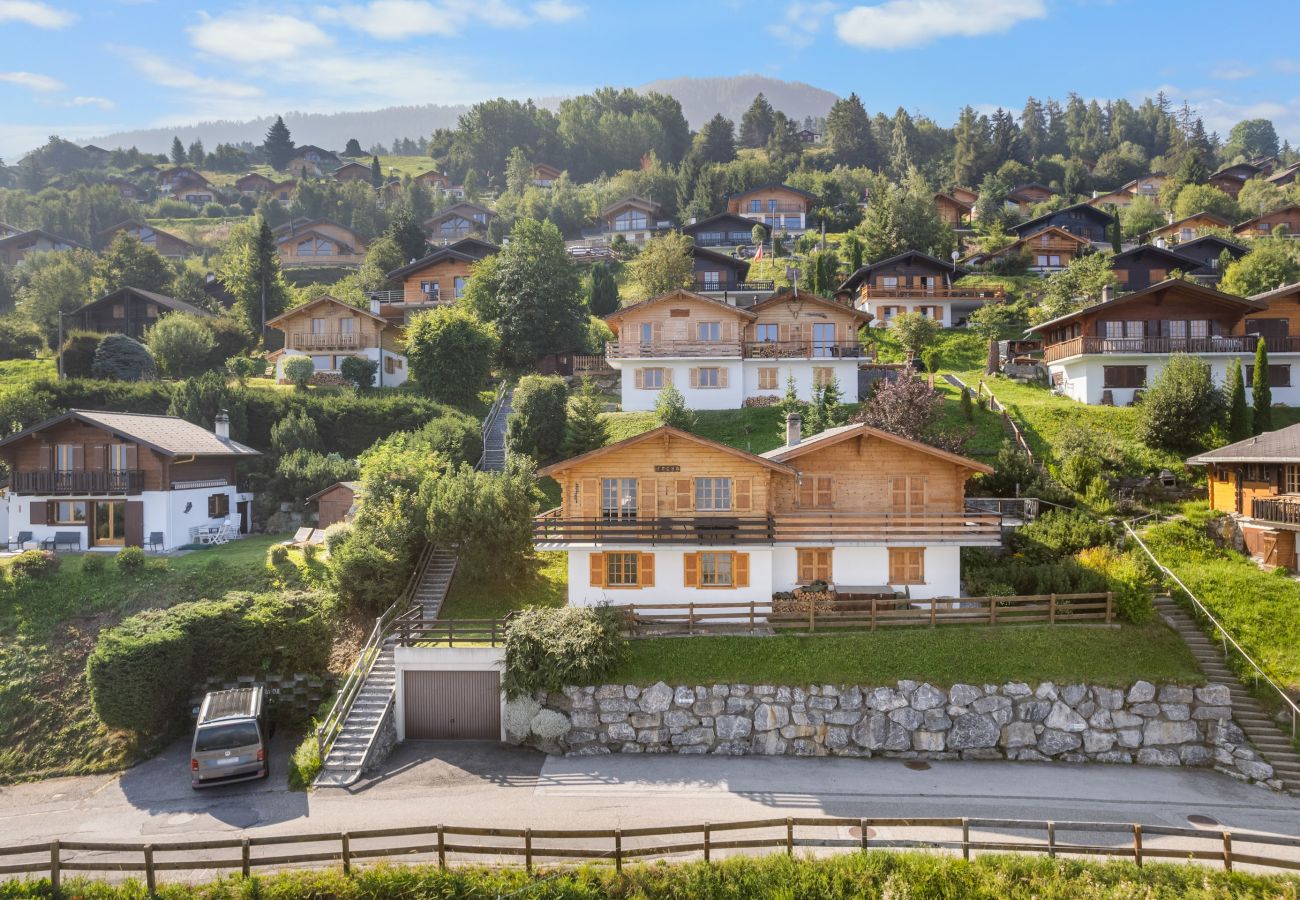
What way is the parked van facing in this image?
away from the camera

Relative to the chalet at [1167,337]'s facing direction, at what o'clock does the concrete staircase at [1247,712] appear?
The concrete staircase is roughly at 12 o'clock from the chalet.

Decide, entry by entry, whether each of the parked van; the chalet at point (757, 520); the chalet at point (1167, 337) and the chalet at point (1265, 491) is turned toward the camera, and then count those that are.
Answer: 3

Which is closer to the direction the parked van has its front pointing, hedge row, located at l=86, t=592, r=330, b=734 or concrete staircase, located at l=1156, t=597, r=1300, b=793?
the hedge row

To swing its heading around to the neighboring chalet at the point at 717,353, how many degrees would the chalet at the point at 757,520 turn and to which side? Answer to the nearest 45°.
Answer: approximately 180°

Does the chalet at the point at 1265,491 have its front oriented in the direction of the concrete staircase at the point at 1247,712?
yes

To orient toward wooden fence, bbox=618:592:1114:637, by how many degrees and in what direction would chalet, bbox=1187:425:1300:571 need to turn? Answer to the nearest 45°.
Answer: approximately 45° to its right

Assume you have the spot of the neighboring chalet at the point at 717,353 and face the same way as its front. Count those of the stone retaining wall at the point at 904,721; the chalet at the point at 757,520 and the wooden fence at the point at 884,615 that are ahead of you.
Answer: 3

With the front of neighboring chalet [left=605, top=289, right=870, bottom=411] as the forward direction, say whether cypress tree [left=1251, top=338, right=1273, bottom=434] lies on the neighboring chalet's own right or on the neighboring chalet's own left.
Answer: on the neighboring chalet's own left

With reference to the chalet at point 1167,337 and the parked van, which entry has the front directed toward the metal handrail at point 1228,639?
the chalet

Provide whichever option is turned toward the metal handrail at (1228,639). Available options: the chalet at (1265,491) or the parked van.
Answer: the chalet

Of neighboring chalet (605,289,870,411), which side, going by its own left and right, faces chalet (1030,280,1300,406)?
left

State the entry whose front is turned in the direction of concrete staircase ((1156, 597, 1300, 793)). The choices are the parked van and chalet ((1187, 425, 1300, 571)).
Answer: the chalet

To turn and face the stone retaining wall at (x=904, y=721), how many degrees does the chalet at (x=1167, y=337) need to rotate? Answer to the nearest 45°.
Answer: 0° — it already faces it
